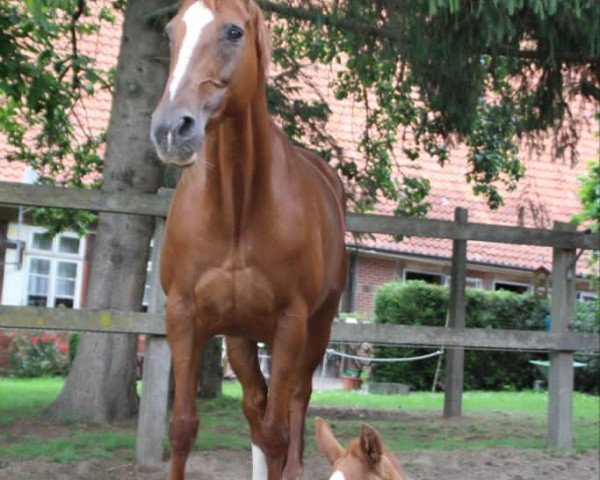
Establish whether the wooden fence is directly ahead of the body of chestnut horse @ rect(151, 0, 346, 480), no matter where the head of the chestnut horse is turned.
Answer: no

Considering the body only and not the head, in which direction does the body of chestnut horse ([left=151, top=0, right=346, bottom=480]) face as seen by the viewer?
toward the camera

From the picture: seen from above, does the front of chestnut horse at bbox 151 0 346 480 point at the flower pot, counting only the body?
no

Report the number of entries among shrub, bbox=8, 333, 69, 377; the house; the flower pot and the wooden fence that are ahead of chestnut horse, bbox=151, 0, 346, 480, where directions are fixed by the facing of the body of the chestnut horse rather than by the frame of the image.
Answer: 0

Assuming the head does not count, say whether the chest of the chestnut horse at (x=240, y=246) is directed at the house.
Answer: no

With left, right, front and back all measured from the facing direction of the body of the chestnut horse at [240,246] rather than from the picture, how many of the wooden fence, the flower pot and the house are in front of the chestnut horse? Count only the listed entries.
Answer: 0

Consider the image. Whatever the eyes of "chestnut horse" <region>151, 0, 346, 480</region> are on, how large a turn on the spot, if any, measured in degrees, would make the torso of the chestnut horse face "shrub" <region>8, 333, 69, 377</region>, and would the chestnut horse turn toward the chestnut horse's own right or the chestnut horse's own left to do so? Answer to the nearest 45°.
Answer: approximately 180°
